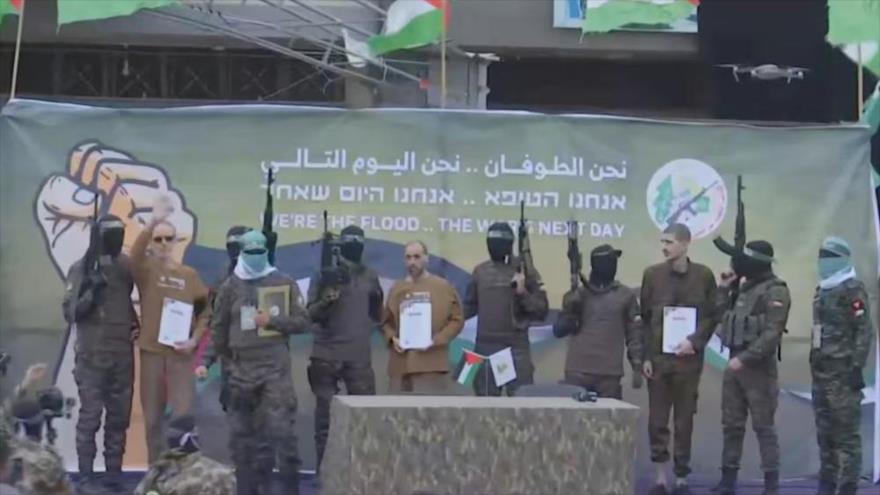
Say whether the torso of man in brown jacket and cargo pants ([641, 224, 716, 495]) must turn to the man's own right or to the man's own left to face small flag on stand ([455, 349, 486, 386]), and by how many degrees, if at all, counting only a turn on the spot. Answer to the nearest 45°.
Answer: approximately 90° to the man's own right

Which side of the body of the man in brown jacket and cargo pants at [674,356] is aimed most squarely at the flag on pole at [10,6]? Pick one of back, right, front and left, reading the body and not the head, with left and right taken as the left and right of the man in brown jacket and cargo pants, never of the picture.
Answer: right

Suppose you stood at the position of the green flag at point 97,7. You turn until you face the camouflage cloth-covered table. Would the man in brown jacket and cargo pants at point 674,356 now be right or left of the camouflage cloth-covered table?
left

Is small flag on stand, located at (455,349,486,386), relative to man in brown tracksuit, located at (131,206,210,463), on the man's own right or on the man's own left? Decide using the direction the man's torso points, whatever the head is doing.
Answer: on the man's own left

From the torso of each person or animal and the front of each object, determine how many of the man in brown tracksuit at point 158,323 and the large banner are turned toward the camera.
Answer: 2

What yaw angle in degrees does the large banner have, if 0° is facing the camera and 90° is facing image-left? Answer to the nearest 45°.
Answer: approximately 0°

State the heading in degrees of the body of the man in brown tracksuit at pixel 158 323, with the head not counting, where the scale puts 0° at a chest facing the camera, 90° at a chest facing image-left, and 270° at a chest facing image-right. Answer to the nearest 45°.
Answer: approximately 0°

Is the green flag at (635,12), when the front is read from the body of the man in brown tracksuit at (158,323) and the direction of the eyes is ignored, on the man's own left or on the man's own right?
on the man's own left

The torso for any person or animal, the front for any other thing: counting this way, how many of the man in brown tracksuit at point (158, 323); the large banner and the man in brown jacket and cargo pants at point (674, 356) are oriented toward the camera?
3

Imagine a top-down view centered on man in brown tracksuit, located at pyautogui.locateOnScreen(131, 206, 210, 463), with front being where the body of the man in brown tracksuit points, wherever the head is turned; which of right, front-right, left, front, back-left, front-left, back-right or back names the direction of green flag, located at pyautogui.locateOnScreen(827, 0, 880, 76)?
left

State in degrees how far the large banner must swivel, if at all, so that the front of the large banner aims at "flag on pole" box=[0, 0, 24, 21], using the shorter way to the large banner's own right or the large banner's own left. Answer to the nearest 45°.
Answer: approximately 90° to the large banner's own right
